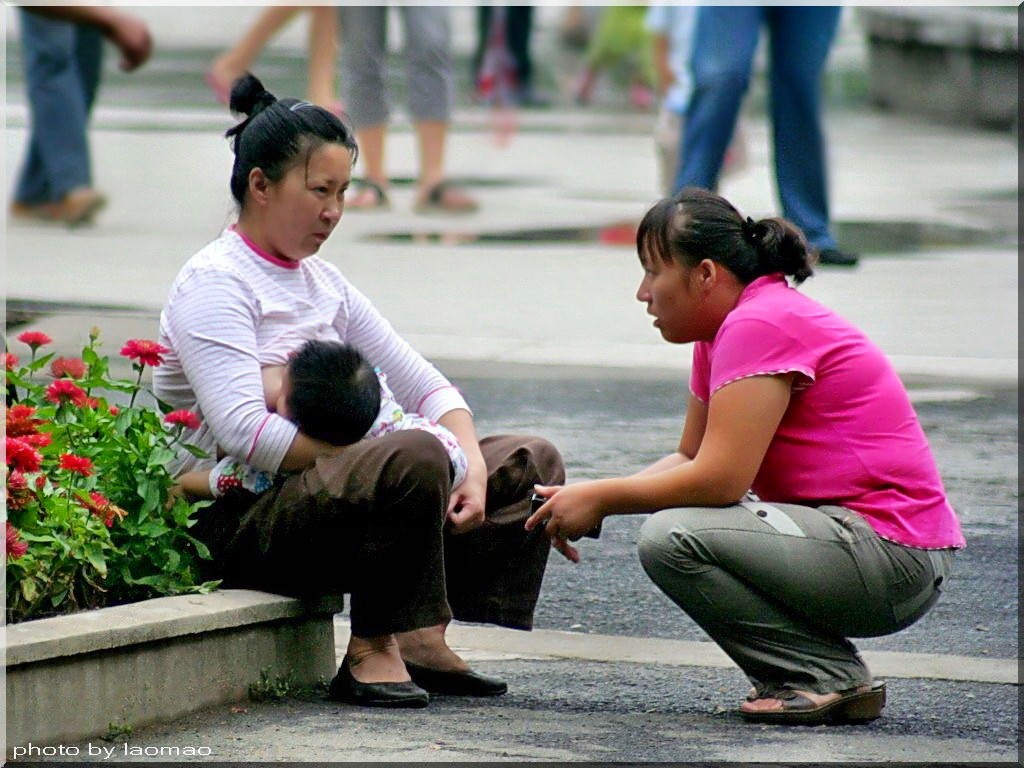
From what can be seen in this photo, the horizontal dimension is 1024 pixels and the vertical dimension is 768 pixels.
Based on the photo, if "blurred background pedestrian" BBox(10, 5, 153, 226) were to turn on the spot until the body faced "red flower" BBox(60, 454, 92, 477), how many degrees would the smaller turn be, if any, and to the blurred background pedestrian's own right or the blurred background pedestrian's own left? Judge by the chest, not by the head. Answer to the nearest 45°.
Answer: approximately 90° to the blurred background pedestrian's own right

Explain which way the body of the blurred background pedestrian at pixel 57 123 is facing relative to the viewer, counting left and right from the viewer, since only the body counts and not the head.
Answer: facing to the right of the viewer

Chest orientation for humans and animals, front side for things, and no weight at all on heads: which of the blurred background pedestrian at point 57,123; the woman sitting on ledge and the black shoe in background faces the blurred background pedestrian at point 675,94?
the blurred background pedestrian at point 57,123

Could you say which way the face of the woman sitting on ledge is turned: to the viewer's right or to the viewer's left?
to the viewer's right

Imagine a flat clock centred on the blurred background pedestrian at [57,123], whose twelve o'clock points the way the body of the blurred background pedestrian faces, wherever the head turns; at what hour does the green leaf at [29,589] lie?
The green leaf is roughly at 3 o'clock from the blurred background pedestrian.

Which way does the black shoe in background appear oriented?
to the viewer's right

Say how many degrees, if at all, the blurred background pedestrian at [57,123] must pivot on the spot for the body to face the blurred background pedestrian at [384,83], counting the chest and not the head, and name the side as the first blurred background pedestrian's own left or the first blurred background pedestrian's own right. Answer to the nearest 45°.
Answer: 0° — they already face them
